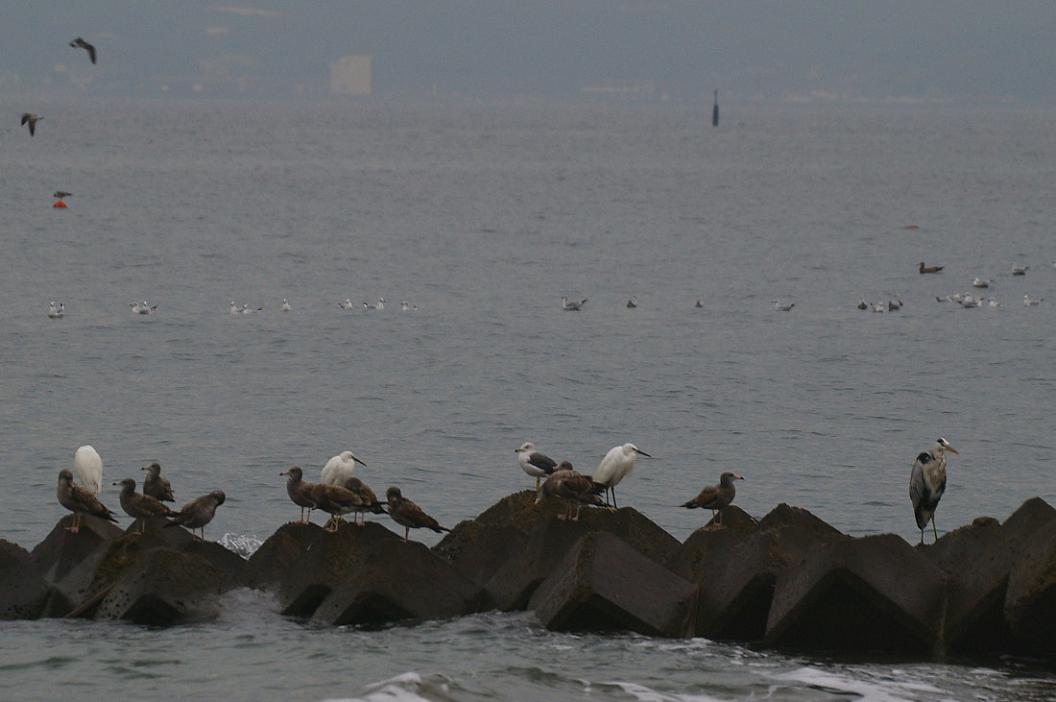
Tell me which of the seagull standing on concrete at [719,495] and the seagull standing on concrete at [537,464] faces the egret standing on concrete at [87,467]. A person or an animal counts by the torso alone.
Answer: the seagull standing on concrete at [537,464]

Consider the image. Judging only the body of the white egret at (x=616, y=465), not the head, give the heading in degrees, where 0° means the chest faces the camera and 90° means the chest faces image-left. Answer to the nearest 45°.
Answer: approximately 270°

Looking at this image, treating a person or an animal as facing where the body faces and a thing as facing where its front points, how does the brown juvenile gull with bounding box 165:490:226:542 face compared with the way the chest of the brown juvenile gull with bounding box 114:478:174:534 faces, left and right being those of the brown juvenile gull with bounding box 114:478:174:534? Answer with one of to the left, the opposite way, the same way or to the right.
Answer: the opposite way

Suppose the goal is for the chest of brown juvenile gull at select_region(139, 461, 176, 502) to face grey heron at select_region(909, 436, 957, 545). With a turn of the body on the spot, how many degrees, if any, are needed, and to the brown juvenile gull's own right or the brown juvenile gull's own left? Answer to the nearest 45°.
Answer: approximately 180°

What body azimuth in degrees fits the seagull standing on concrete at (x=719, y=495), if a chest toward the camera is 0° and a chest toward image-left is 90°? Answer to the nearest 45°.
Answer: approximately 270°

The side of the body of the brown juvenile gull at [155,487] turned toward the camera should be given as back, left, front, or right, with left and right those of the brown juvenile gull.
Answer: left

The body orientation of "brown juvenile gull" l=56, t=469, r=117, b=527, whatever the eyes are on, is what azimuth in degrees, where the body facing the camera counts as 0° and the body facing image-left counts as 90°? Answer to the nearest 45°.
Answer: approximately 90°

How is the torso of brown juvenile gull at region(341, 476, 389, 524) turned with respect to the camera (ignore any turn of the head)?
to the viewer's left

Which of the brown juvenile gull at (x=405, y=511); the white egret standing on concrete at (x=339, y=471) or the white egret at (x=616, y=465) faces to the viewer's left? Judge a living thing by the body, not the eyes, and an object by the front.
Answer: the brown juvenile gull

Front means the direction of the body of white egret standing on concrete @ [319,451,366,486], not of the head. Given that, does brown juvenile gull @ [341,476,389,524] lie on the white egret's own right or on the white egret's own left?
on the white egret's own right

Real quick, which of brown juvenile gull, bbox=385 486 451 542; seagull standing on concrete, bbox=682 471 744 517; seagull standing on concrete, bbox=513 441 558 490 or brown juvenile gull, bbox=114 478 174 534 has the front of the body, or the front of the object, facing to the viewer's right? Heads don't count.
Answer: seagull standing on concrete, bbox=682 471 744 517

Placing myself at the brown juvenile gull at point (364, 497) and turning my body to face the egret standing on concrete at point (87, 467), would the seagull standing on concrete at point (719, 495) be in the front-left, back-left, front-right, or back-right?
back-right

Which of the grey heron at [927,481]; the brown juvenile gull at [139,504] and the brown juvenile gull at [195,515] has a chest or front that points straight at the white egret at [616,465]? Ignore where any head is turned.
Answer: the brown juvenile gull at [195,515]

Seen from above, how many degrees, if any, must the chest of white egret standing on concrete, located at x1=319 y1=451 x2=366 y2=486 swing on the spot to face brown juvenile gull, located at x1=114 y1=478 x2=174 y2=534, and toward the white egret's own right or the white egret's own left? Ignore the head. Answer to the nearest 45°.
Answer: approximately 180°

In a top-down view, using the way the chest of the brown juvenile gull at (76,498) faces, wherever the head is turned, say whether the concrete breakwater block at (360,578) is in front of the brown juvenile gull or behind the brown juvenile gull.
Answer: behind

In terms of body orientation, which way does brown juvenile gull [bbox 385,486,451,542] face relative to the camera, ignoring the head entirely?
to the viewer's left

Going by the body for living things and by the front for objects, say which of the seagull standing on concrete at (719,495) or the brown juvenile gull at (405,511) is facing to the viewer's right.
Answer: the seagull standing on concrete

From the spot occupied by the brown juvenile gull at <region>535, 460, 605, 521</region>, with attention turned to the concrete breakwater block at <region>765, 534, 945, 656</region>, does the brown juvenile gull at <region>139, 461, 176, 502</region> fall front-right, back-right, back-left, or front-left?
back-right
